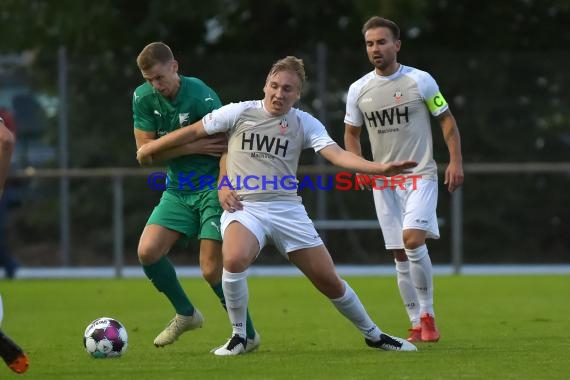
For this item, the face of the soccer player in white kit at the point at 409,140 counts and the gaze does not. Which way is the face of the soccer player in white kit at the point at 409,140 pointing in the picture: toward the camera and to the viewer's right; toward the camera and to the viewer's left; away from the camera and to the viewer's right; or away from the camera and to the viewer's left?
toward the camera and to the viewer's left

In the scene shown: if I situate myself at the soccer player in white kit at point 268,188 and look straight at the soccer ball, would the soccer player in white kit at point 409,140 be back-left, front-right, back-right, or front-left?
back-right

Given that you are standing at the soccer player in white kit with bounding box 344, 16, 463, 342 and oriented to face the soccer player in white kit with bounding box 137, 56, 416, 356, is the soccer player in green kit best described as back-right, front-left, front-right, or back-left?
front-right

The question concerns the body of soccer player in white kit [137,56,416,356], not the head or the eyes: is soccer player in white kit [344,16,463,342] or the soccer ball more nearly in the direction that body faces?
the soccer ball

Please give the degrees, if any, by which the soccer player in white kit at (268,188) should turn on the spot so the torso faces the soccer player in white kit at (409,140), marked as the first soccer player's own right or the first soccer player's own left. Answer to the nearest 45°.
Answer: approximately 135° to the first soccer player's own left

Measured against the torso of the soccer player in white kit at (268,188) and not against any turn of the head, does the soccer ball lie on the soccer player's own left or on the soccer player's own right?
on the soccer player's own right

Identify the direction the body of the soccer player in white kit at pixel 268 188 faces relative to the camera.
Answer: toward the camera

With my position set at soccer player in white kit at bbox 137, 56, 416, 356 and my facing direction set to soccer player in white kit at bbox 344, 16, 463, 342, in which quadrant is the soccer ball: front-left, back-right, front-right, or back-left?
back-left

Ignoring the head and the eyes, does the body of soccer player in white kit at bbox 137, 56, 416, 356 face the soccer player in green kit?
no
